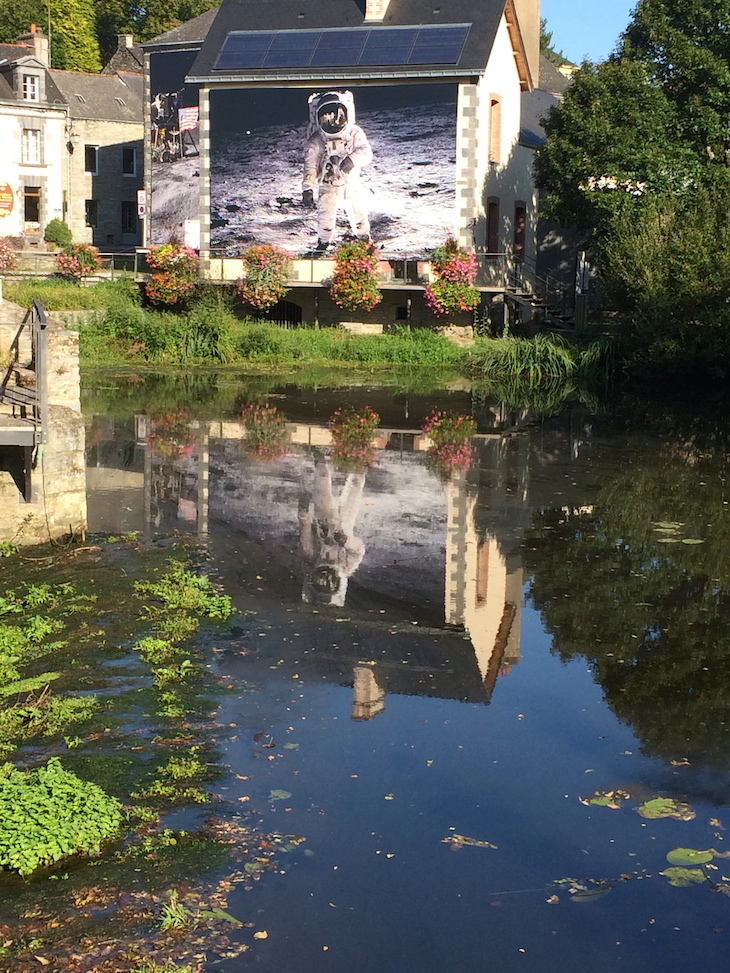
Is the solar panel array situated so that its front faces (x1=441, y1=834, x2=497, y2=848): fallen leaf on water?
yes

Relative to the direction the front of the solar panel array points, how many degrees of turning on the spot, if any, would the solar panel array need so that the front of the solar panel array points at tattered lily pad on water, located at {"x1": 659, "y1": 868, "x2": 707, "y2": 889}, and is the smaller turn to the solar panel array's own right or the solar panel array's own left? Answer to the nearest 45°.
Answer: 0° — it already faces it

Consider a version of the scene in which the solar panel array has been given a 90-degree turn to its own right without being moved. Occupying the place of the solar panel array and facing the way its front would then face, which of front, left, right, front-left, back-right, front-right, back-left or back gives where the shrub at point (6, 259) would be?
front

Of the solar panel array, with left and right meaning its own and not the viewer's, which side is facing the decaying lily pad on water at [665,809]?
front

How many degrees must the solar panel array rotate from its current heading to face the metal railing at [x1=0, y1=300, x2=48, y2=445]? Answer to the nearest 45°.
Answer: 0° — it already faces it

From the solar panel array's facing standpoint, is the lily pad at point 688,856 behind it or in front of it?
in front

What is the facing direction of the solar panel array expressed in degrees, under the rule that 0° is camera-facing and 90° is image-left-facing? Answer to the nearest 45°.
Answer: approximately 0°

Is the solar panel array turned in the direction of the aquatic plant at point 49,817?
yes

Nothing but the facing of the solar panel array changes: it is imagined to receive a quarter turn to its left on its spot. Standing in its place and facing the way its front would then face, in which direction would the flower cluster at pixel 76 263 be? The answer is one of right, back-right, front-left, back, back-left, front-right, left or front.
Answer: back

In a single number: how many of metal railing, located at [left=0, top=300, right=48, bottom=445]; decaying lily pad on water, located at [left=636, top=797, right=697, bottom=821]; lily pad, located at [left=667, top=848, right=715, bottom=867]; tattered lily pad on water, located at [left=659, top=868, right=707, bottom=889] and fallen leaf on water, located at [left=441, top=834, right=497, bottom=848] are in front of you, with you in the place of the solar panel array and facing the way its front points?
5
